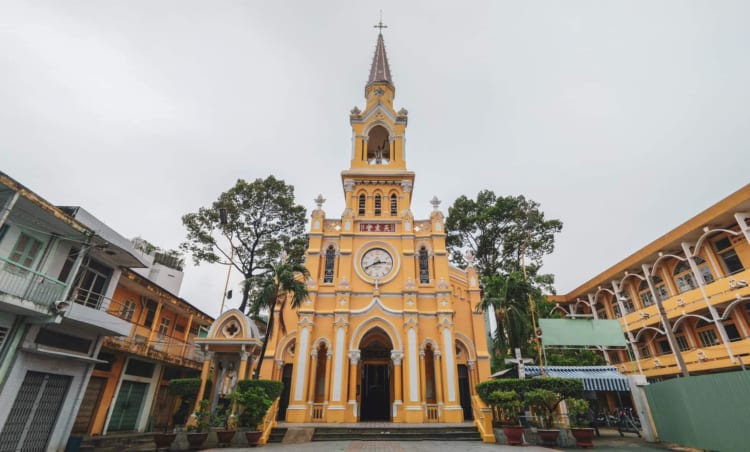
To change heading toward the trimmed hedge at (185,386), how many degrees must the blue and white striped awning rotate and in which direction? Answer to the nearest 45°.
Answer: approximately 45° to its right

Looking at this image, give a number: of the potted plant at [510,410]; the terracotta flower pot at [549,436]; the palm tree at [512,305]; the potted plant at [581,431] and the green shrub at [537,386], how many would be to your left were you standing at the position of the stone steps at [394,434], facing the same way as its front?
5

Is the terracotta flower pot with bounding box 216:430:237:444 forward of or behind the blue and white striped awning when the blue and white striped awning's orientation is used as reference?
forward

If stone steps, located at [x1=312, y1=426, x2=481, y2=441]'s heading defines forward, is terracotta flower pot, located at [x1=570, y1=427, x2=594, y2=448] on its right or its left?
on its left

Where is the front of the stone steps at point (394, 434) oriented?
toward the camera

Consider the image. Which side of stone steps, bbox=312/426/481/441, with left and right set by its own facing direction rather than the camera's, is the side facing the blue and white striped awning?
left

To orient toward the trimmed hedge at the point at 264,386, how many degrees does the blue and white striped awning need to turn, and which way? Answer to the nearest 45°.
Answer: approximately 45° to its right

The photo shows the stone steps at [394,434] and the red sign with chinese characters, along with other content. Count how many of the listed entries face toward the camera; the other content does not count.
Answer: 2

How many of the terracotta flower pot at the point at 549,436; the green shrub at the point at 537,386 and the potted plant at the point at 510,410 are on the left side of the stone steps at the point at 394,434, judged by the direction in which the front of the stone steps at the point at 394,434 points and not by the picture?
3

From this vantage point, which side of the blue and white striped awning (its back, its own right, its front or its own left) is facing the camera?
front

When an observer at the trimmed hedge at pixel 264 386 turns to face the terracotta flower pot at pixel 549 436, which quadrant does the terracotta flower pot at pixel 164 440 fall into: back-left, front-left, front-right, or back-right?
back-right

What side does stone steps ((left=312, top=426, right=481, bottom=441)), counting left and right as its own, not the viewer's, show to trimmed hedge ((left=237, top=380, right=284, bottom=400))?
right
